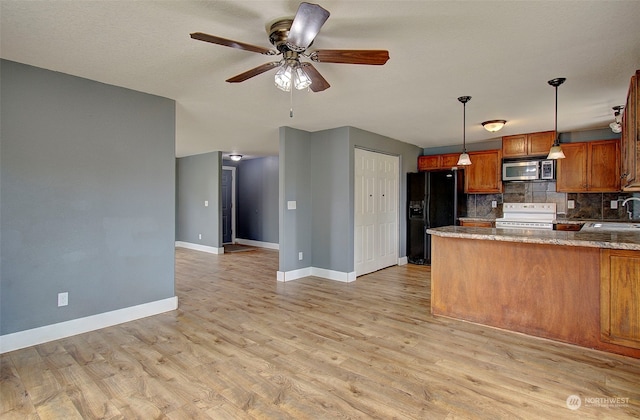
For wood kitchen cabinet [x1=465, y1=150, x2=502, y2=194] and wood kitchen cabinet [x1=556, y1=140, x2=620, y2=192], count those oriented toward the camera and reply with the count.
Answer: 2

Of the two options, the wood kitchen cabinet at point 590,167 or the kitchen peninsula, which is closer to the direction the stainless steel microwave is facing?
the kitchen peninsula

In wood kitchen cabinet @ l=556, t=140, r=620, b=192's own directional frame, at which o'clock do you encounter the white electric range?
The white electric range is roughly at 3 o'clock from the wood kitchen cabinet.

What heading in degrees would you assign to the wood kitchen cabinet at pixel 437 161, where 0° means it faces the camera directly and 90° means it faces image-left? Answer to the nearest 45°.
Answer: approximately 0°

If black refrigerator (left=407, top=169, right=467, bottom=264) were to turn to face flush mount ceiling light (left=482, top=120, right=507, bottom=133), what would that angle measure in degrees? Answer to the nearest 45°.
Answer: approximately 45° to its left

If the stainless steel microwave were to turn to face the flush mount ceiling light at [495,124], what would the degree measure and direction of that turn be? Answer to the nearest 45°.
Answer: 0° — it already faces it

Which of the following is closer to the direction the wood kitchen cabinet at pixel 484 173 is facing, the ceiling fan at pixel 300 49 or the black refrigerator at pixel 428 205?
the ceiling fan

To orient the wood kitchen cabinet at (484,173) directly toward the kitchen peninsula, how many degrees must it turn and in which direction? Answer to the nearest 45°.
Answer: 0° — it already faces it

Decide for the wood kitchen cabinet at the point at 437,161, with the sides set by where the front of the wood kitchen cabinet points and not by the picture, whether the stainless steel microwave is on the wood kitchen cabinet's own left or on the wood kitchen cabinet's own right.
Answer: on the wood kitchen cabinet's own left

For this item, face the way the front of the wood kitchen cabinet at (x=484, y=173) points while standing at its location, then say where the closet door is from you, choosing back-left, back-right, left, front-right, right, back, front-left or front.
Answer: front-right

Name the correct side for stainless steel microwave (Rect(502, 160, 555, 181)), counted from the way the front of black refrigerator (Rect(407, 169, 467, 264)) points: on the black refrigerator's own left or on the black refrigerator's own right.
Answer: on the black refrigerator's own left
